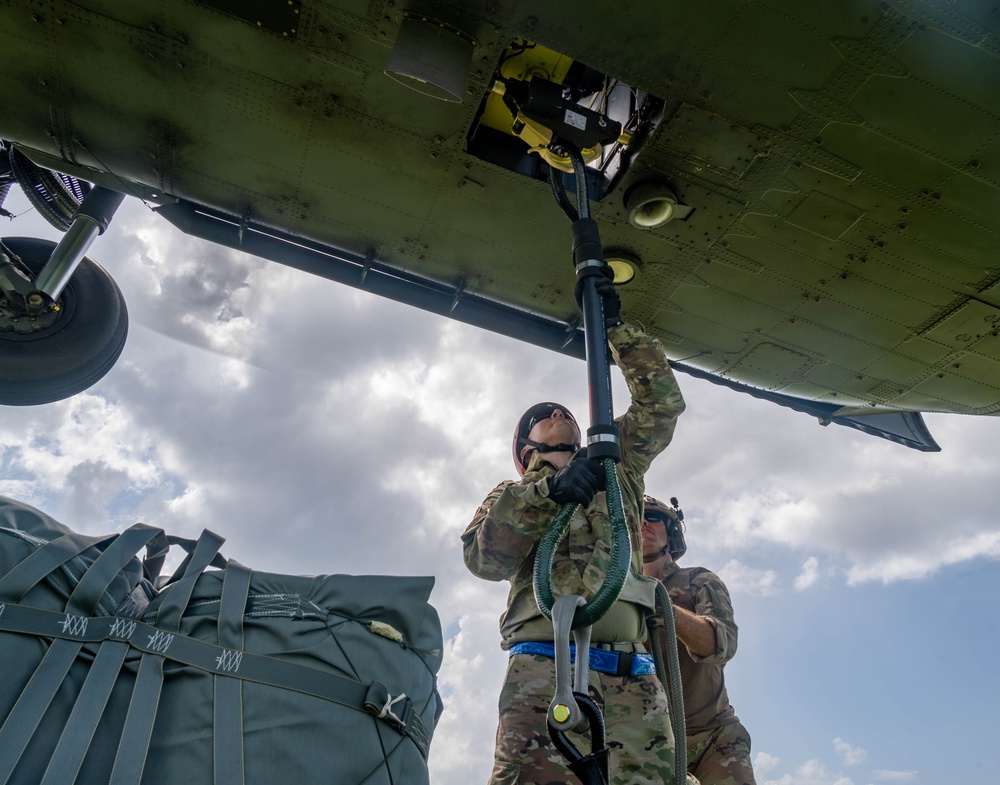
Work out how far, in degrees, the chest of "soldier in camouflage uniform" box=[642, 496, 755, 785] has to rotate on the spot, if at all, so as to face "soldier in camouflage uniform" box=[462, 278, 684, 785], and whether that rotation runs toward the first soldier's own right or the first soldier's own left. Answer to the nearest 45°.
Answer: approximately 45° to the first soldier's own left

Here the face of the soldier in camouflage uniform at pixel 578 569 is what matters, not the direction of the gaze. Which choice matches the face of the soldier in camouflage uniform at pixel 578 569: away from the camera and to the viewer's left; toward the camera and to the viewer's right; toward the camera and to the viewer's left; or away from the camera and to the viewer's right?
toward the camera and to the viewer's right

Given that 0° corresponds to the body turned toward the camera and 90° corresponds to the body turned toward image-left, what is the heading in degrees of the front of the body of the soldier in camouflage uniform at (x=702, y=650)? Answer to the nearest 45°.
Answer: approximately 45°
